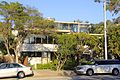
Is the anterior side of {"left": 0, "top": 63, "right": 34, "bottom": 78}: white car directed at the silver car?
no

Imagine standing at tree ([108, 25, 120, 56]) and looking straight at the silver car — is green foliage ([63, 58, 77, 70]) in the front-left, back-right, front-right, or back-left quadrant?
front-right

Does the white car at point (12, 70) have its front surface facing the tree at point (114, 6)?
no

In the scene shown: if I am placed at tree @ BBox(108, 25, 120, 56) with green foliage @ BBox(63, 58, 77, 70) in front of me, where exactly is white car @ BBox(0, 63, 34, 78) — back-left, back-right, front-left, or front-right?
front-left

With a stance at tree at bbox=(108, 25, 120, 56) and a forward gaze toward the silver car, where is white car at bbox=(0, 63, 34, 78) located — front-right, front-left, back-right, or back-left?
front-right

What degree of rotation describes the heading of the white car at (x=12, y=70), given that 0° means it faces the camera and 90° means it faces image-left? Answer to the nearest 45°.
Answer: approximately 90°

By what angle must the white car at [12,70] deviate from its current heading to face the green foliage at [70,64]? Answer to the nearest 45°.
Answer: approximately 135° to its right
